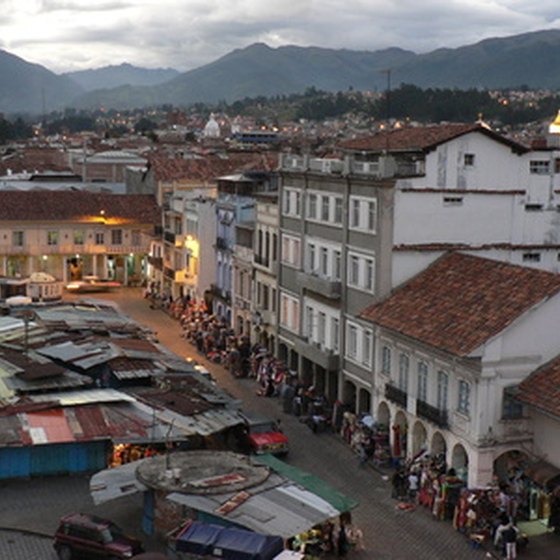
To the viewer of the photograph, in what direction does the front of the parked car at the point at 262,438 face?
facing the viewer and to the right of the viewer

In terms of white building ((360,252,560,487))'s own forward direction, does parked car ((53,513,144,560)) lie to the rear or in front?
in front

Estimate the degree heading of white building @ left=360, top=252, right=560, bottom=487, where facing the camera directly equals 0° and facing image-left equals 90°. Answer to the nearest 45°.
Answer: approximately 45°

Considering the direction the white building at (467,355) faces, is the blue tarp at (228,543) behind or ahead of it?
ahead

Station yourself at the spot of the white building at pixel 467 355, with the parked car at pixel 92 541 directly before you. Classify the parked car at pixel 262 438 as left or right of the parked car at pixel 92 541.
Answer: right

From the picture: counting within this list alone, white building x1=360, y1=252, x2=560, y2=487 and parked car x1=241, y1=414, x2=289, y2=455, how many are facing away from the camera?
0

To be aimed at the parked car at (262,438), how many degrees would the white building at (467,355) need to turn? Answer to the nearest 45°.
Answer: approximately 45° to its right

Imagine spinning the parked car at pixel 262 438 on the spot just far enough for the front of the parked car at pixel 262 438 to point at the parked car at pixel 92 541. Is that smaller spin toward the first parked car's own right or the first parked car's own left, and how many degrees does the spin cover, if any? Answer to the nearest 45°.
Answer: approximately 90° to the first parked car's own right

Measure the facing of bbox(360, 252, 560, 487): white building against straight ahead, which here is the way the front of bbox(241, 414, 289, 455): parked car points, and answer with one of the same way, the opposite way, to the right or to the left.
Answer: to the right
